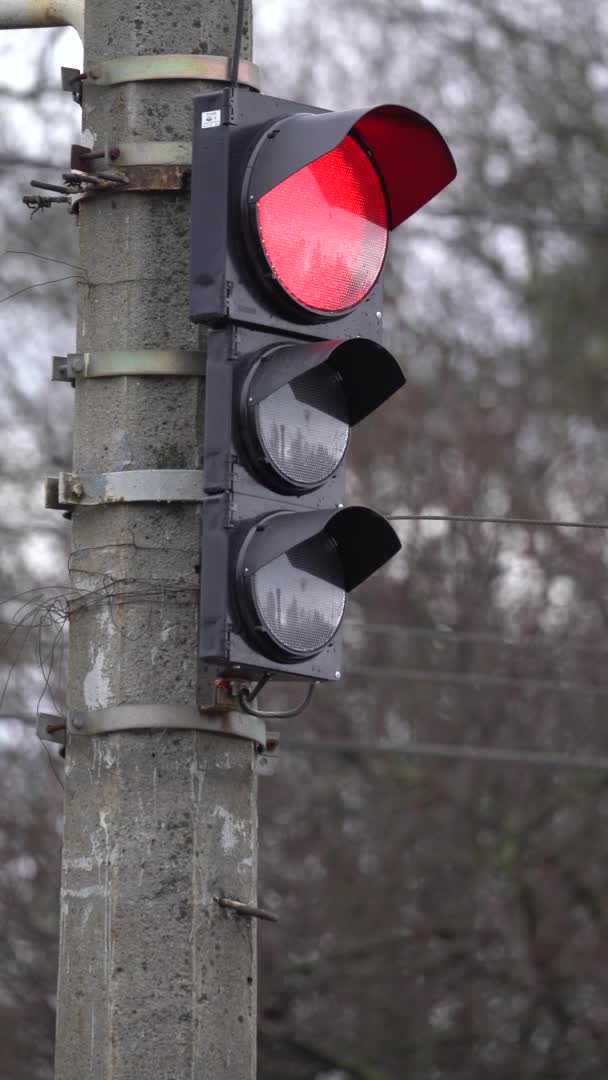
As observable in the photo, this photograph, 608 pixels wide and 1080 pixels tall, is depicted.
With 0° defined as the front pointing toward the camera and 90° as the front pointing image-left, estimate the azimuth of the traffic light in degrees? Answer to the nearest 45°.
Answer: approximately 315°
